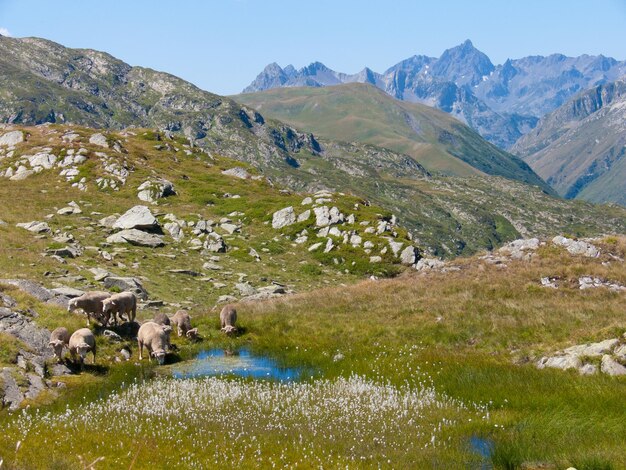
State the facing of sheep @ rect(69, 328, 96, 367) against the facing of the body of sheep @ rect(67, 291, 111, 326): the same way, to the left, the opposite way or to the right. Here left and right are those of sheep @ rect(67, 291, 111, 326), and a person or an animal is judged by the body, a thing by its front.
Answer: to the left

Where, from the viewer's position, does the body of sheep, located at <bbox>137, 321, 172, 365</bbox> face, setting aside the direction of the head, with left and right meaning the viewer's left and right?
facing the viewer and to the right of the viewer

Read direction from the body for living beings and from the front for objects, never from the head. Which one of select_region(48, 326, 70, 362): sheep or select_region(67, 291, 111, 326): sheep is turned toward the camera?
select_region(48, 326, 70, 362): sheep

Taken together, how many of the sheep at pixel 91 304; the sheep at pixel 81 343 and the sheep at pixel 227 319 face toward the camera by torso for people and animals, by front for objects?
2

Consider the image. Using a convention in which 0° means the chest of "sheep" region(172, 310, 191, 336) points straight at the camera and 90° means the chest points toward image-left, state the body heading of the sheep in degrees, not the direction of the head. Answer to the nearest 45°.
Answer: approximately 315°

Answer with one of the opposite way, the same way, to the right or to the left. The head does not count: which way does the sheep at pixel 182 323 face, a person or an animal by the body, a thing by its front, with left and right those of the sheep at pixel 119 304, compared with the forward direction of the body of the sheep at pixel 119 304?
to the left

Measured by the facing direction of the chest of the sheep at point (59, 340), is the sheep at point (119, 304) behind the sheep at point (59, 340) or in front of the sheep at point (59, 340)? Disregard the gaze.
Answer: behind

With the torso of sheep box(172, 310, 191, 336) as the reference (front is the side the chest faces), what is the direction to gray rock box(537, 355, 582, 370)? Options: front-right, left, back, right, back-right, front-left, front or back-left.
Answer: front

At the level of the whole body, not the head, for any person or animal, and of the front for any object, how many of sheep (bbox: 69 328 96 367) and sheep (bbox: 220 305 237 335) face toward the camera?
2

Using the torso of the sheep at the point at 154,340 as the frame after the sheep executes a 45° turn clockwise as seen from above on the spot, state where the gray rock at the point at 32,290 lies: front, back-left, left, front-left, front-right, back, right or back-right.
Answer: back-right

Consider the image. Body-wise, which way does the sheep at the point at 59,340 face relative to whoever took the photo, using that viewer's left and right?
facing the viewer

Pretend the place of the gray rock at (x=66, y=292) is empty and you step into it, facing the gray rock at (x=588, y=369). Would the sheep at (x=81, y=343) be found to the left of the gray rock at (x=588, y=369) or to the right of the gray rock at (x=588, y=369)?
right

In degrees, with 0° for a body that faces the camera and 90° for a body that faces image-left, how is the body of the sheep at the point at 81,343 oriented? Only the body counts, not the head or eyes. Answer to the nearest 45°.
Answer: approximately 0°

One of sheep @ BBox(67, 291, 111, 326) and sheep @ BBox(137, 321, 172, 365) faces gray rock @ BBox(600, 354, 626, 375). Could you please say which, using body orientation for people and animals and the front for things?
sheep @ BBox(137, 321, 172, 365)

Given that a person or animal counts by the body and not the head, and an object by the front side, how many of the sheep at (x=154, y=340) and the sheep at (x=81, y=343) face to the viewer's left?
0

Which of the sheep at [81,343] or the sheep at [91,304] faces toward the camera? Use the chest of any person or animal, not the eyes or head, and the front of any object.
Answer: the sheep at [81,343]
